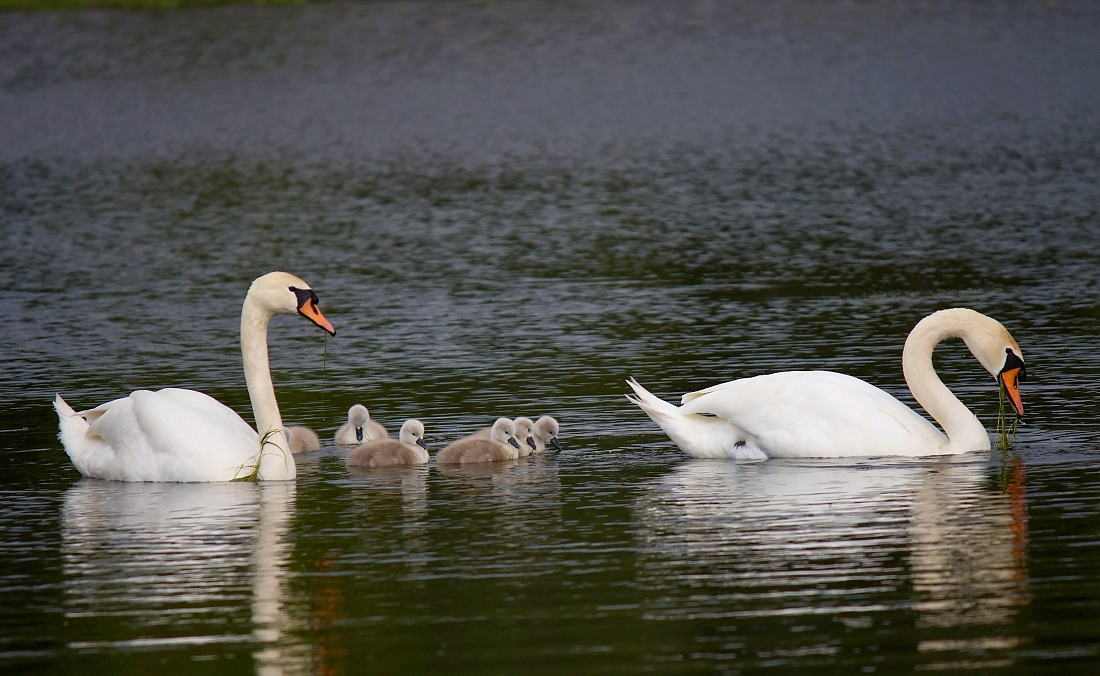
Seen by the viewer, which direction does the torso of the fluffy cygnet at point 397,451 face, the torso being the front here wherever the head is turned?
to the viewer's right

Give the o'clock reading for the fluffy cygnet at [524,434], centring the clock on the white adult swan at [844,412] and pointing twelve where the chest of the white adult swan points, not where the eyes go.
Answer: The fluffy cygnet is roughly at 6 o'clock from the white adult swan.

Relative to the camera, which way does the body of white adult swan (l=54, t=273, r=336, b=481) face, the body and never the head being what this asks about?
to the viewer's right

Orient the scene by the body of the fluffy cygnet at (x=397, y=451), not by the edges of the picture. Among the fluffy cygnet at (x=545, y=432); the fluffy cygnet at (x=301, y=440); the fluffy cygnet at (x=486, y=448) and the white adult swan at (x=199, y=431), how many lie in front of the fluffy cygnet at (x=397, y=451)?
2

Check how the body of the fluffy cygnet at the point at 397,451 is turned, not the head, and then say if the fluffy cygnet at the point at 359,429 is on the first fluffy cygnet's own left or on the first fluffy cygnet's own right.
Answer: on the first fluffy cygnet's own left

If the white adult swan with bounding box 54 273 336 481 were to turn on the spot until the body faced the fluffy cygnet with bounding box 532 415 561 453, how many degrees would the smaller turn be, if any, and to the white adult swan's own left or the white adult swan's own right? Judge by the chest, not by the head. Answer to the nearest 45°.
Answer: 0° — it already faces it

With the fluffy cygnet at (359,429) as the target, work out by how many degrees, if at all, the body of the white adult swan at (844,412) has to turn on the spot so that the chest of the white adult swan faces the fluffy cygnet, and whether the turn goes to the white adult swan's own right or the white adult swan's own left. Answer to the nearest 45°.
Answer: approximately 180°

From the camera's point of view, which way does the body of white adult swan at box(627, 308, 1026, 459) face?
to the viewer's right

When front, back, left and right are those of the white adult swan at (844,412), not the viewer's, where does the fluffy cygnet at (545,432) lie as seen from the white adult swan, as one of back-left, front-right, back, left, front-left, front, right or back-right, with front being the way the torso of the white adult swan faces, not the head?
back

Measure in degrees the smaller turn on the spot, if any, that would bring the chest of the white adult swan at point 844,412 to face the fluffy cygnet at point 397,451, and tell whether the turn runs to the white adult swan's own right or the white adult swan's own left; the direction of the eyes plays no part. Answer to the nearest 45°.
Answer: approximately 180°

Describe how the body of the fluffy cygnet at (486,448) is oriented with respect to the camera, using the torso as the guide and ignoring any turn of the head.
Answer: to the viewer's right
